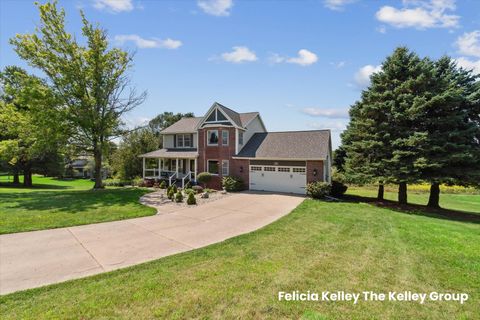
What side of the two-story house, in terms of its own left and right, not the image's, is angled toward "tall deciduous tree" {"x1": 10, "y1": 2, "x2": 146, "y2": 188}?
right

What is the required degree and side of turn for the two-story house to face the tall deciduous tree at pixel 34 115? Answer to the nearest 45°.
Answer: approximately 90° to its right

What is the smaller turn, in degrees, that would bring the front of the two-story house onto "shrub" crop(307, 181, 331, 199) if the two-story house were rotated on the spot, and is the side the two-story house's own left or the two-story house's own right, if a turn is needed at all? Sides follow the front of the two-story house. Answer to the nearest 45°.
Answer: approximately 45° to the two-story house's own left

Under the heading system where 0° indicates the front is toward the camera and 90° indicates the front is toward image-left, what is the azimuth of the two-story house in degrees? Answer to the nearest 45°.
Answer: approximately 0°
